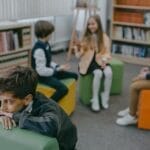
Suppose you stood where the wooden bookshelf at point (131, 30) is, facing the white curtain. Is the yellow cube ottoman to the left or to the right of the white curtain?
left

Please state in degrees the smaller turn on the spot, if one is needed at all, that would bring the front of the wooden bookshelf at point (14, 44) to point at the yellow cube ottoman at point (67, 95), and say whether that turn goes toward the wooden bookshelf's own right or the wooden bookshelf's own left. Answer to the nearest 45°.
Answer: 0° — it already faces it

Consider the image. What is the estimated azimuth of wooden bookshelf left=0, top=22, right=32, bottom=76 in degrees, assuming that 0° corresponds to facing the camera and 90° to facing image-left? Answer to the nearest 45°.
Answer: approximately 315°

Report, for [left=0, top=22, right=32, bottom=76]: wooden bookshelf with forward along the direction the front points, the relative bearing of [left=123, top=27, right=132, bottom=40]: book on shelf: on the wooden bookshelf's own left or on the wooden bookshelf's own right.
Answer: on the wooden bookshelf's own left

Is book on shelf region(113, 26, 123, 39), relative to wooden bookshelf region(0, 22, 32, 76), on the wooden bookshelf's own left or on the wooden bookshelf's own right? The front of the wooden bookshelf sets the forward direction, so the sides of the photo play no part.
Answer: on the wooden bookshelf's own left

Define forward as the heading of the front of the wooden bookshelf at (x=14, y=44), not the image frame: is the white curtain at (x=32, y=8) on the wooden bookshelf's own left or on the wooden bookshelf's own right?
on the wooden bookshelf's own left

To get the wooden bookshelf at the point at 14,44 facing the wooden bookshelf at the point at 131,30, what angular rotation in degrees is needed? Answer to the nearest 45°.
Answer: approximately 90° to its left
